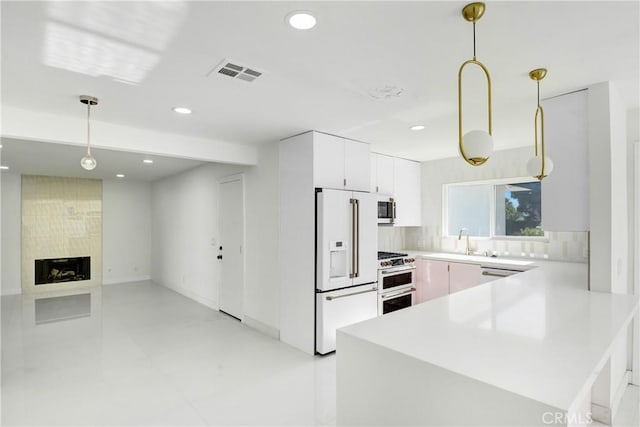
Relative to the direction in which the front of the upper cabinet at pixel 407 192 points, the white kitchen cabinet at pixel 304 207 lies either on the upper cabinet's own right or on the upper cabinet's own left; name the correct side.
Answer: on the upper cabinet's own right

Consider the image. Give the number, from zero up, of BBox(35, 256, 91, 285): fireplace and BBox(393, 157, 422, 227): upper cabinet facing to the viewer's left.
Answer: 0

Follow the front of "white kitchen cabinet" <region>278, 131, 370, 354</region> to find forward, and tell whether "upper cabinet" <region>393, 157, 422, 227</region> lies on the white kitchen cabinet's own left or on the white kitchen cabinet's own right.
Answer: on the white kitchen cabinet's own left

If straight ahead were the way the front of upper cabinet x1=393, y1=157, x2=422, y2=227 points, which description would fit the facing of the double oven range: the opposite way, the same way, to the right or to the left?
the same way

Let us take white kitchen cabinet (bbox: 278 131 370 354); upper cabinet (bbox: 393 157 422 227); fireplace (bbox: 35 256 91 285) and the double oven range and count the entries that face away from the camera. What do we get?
0

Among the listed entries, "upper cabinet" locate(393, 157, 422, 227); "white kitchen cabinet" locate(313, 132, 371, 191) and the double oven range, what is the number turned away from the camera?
0

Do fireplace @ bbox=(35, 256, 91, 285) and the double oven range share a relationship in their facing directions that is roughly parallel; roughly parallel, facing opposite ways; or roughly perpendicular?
roughly parallel

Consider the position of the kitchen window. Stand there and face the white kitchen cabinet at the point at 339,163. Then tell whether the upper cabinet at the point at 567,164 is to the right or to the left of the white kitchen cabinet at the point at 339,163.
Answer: left

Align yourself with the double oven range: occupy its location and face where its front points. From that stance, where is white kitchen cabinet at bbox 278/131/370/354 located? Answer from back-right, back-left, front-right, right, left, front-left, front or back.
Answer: right

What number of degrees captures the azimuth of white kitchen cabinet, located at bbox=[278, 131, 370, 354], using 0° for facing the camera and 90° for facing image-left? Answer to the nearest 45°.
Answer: approximately 315°

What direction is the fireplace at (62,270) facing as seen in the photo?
toward the camera

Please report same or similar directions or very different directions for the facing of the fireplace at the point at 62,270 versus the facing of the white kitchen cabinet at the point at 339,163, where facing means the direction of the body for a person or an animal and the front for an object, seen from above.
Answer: same or similar directions

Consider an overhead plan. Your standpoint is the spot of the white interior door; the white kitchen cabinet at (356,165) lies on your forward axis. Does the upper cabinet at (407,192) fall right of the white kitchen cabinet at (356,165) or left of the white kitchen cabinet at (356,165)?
left
